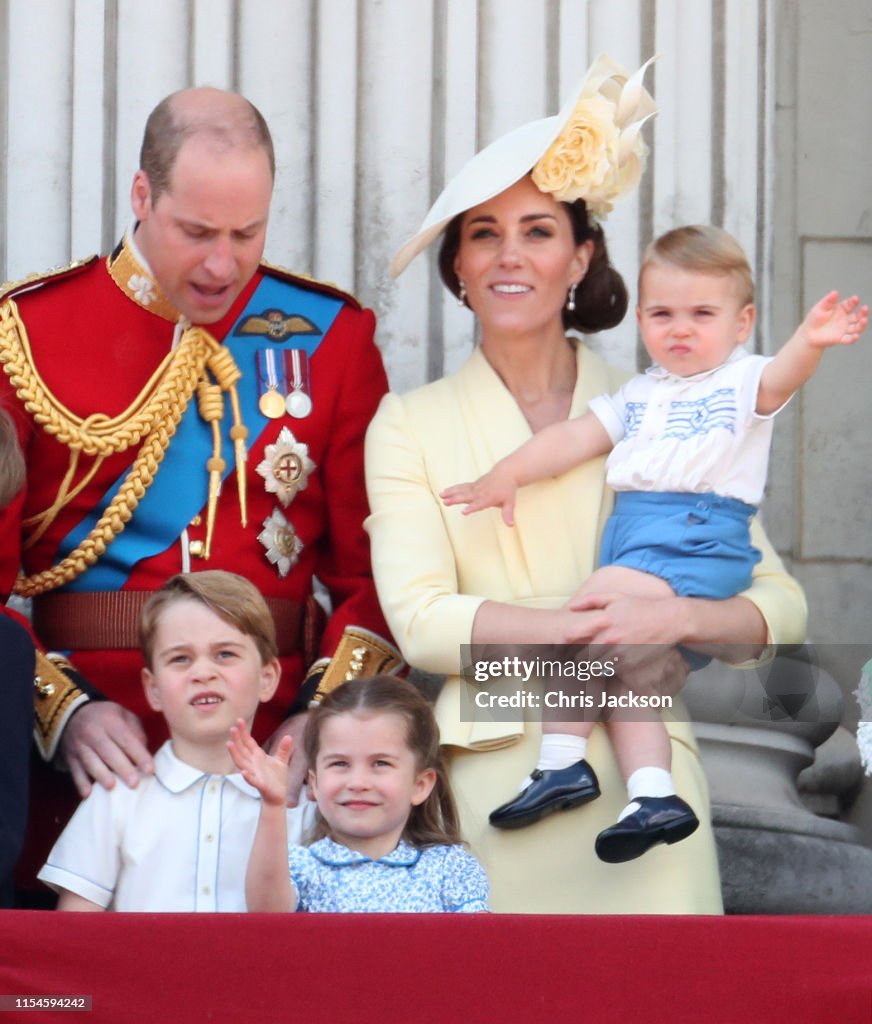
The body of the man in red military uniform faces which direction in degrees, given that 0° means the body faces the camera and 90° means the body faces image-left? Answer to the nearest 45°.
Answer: approximately 0°

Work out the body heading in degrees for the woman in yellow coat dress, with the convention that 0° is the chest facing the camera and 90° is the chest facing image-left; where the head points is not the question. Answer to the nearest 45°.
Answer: approximately 0°
